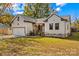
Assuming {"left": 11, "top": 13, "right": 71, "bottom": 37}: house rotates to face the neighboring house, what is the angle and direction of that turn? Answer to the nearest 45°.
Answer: approximately 90° to its right

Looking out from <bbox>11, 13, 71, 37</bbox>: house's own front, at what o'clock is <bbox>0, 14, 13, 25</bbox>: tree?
The tree is roughly at 3 o'clock from the house.

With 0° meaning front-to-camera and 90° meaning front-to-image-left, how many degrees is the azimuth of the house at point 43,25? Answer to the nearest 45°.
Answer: approximately 0°
